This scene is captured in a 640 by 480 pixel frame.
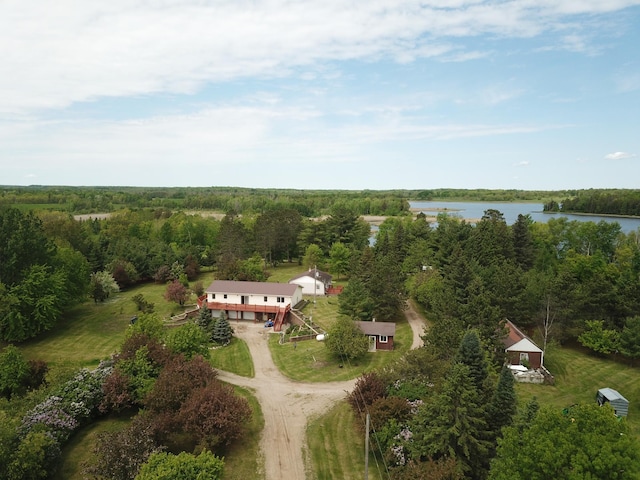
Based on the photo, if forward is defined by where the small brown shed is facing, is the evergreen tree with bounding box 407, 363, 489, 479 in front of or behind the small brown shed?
in front

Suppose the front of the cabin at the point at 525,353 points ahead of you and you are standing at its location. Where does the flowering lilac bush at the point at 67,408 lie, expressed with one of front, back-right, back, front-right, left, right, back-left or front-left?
front-right

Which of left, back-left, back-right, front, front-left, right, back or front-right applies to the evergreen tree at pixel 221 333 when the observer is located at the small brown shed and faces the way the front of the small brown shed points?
right

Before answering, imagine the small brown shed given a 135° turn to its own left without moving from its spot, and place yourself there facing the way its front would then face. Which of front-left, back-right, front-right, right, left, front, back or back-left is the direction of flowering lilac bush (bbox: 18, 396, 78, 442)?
back

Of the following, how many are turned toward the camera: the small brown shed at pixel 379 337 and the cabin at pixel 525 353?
2

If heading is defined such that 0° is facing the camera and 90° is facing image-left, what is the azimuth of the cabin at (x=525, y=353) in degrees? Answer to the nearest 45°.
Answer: approximately 0°

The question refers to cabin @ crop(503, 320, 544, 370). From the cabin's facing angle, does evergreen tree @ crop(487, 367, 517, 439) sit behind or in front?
in front

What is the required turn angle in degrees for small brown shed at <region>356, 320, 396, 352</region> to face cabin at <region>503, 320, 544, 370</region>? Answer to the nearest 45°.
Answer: approximately 90° to its left

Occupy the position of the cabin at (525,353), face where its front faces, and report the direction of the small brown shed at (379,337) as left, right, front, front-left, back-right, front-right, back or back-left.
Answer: right

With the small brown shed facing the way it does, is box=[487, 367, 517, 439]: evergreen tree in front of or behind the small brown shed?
in front

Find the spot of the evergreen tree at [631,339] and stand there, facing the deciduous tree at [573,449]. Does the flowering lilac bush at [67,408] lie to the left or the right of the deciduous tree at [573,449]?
right
